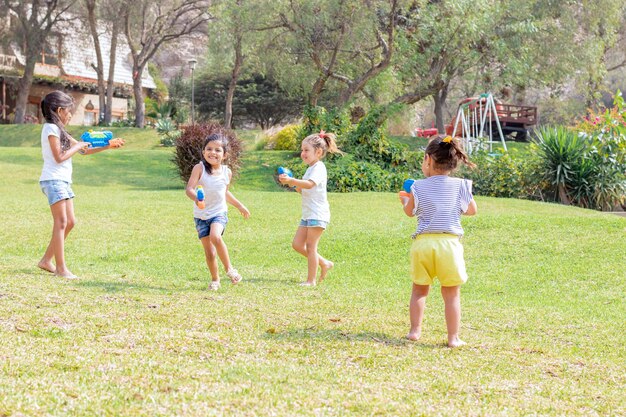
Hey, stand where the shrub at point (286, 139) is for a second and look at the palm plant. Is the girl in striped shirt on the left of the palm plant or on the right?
right

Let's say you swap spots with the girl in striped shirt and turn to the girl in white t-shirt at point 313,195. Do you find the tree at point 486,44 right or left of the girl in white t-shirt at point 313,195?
right

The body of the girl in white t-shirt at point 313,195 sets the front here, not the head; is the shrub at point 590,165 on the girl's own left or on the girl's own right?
on the girl's own right

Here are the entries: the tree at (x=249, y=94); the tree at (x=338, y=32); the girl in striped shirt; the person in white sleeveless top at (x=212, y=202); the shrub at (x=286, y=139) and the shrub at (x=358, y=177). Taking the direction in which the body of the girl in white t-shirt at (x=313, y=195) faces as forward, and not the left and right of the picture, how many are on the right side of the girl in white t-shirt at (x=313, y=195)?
4

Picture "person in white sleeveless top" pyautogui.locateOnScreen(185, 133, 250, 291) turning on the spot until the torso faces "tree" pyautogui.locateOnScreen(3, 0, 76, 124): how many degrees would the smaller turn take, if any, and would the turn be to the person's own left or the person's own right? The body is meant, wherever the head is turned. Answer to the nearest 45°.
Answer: approximately 180°

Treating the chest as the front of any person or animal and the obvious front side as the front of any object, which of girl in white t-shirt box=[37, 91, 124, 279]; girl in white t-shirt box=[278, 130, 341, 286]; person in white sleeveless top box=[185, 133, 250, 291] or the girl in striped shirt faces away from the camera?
the girl in striped shirt

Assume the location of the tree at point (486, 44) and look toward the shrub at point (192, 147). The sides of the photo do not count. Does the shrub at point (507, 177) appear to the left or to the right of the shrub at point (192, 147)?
left

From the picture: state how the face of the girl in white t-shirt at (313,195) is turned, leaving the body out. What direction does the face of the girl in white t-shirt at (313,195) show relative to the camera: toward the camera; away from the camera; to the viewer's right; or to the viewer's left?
to the viewer's left

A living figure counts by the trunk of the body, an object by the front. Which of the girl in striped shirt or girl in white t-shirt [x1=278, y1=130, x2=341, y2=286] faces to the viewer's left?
the girl in white t-shirt

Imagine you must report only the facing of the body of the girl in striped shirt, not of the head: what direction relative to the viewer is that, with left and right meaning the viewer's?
facing away from the viewer

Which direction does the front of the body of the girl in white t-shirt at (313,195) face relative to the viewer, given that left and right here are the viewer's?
facing to the left of the viewer

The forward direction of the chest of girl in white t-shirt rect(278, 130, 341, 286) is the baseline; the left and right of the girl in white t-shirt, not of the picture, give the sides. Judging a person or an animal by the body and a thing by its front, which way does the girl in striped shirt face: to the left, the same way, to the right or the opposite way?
to the right

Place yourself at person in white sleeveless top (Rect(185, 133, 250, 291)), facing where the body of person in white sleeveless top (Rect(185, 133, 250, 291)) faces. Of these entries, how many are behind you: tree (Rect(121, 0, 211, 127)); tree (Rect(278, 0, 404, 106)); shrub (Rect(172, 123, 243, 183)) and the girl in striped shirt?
3

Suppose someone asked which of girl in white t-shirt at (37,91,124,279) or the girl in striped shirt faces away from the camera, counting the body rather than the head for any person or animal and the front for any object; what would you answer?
the girl in striped shirt

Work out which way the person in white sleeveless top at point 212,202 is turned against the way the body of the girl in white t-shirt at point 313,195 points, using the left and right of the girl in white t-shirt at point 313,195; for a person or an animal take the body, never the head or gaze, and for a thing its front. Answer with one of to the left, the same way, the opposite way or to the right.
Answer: to the left

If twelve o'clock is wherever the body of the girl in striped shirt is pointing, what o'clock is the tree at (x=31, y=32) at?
The tree is roughly at 11 o'clock from the girl in striped shirt.
